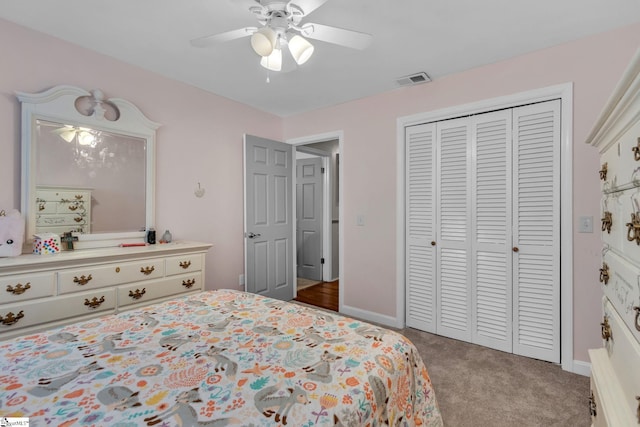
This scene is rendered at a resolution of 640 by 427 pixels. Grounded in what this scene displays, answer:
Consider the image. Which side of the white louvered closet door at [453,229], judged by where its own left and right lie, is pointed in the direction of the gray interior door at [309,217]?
right

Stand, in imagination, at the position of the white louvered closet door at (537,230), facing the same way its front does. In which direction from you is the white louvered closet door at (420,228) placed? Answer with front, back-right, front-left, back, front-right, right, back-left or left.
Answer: front-right

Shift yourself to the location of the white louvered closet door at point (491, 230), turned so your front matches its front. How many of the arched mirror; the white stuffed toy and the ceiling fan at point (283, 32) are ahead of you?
3

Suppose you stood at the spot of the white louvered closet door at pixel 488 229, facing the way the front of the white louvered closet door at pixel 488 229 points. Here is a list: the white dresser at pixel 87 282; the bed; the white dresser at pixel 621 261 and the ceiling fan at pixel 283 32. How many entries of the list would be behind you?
0

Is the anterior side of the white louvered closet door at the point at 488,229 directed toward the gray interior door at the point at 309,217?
no

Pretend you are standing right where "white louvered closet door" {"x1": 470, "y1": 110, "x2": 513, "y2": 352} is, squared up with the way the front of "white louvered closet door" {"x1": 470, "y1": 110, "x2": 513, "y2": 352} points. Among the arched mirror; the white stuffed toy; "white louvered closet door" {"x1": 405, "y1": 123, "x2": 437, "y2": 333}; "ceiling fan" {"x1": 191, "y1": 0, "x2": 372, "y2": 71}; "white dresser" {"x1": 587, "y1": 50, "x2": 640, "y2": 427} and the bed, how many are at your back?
0

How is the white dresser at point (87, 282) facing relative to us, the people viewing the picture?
facing the viewer and to the right of the viewer

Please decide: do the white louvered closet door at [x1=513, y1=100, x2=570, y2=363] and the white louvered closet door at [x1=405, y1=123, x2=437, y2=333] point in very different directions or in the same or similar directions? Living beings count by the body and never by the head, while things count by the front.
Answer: same or similar directions

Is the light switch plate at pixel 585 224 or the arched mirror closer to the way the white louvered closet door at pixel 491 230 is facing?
the arched mirror

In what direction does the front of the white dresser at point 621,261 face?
to the viewer's left

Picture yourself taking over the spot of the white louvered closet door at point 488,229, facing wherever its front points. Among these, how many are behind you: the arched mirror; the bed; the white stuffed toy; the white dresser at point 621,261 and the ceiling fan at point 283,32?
0

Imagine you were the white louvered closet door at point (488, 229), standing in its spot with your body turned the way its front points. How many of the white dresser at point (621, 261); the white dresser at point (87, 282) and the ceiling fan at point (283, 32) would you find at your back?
0

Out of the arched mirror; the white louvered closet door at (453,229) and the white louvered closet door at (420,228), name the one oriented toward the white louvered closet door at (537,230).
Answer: the arched mirror

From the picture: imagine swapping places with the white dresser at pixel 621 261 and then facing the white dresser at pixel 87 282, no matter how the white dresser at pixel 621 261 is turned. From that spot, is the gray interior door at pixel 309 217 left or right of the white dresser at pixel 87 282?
right

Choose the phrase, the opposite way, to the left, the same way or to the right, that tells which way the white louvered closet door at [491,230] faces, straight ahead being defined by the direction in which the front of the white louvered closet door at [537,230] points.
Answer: the same way

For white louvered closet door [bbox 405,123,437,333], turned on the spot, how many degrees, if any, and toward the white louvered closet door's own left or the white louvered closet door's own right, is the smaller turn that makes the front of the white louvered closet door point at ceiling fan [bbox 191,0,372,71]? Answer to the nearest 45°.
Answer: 0° — it already faces it

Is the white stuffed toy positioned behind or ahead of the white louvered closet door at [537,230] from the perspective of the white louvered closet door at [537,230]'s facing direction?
ahead

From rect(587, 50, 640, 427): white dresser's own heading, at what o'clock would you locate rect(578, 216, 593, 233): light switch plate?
The light switch plate is roughly at 3 o'clock from the white dresser.
